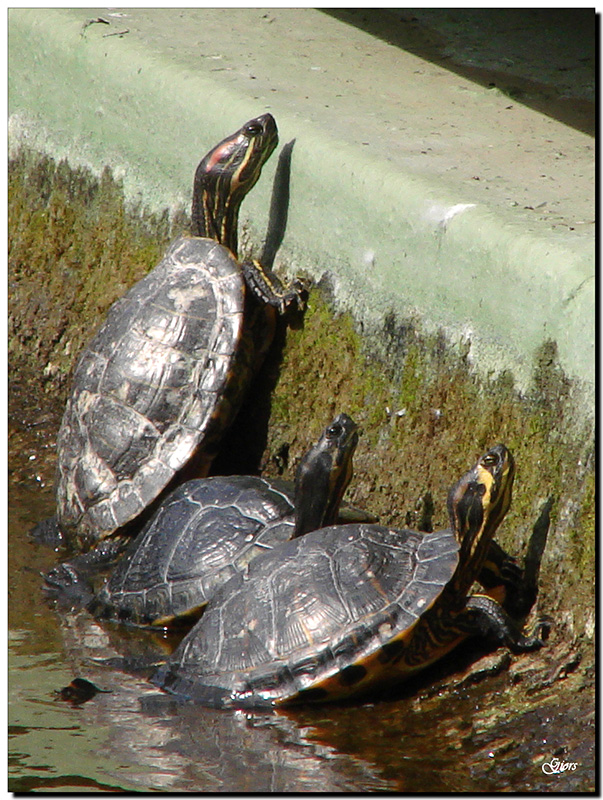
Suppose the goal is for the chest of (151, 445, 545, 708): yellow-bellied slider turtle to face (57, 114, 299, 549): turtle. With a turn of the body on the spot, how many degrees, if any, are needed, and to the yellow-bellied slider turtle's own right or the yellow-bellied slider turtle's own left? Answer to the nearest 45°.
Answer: approximately 135° to the yellow-bellied slider turtle's own left

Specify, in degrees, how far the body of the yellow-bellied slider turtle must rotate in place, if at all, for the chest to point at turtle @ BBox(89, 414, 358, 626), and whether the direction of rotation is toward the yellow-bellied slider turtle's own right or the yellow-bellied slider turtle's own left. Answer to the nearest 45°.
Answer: approximately 135° to the yellow-bellied slider turtle's own left

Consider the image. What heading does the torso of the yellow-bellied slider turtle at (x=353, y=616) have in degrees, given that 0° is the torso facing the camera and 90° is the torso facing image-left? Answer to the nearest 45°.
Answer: approximately 270°
